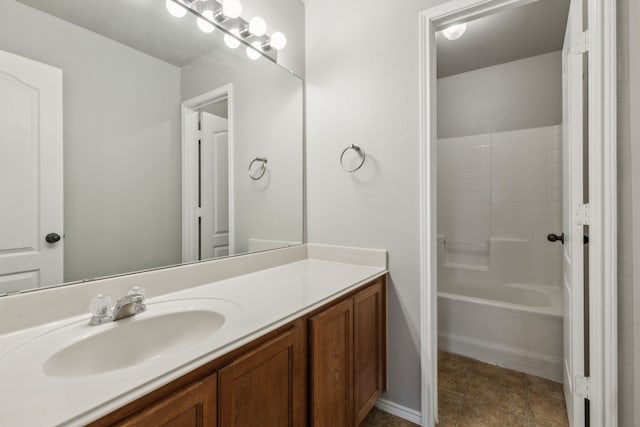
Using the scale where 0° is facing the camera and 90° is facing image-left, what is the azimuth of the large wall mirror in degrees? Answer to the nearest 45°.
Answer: approximately 315°

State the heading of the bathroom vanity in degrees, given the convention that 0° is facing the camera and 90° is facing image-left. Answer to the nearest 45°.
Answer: approximately 315°

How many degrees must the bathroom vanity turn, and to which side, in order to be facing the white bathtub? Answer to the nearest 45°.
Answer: approximately 45° to its left

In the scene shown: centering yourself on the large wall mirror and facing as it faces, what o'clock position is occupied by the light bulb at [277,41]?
The light bulb is roughly at 10 o'clock from the large wall mirror.
